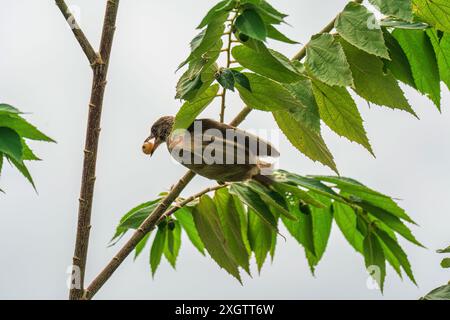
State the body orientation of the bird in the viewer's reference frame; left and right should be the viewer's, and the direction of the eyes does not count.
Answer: facing to the left of the viewer

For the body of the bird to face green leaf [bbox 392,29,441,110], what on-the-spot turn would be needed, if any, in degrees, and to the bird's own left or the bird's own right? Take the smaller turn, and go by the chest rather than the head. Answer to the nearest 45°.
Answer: approximately 180°
